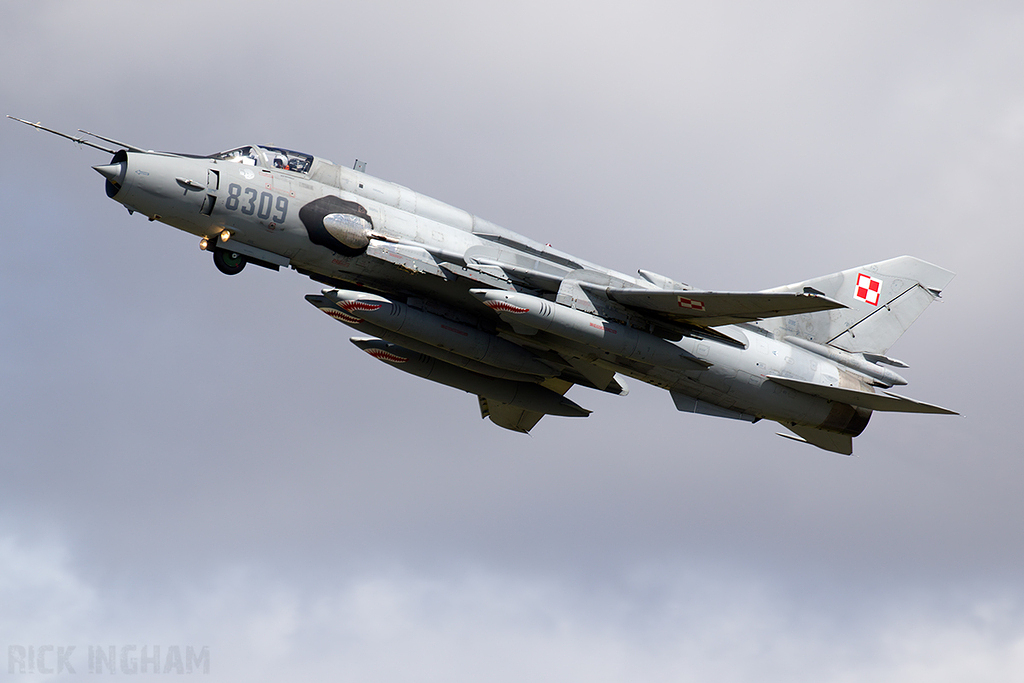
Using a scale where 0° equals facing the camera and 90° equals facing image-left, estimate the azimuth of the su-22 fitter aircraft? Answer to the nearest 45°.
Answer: approximately 90°
